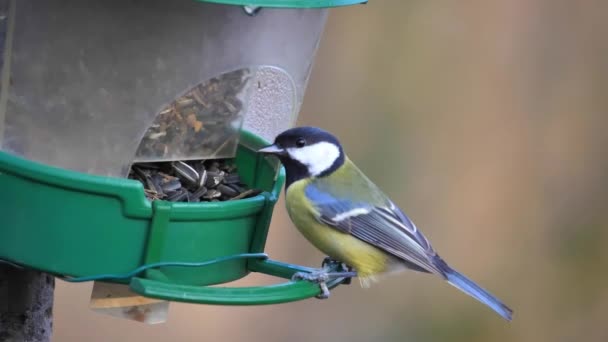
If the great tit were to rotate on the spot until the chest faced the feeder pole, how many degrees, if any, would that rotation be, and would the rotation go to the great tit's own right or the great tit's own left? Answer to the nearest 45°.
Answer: approximately 45° to the great tit's own left

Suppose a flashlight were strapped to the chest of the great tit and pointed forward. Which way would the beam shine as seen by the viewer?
to the viewer's left
